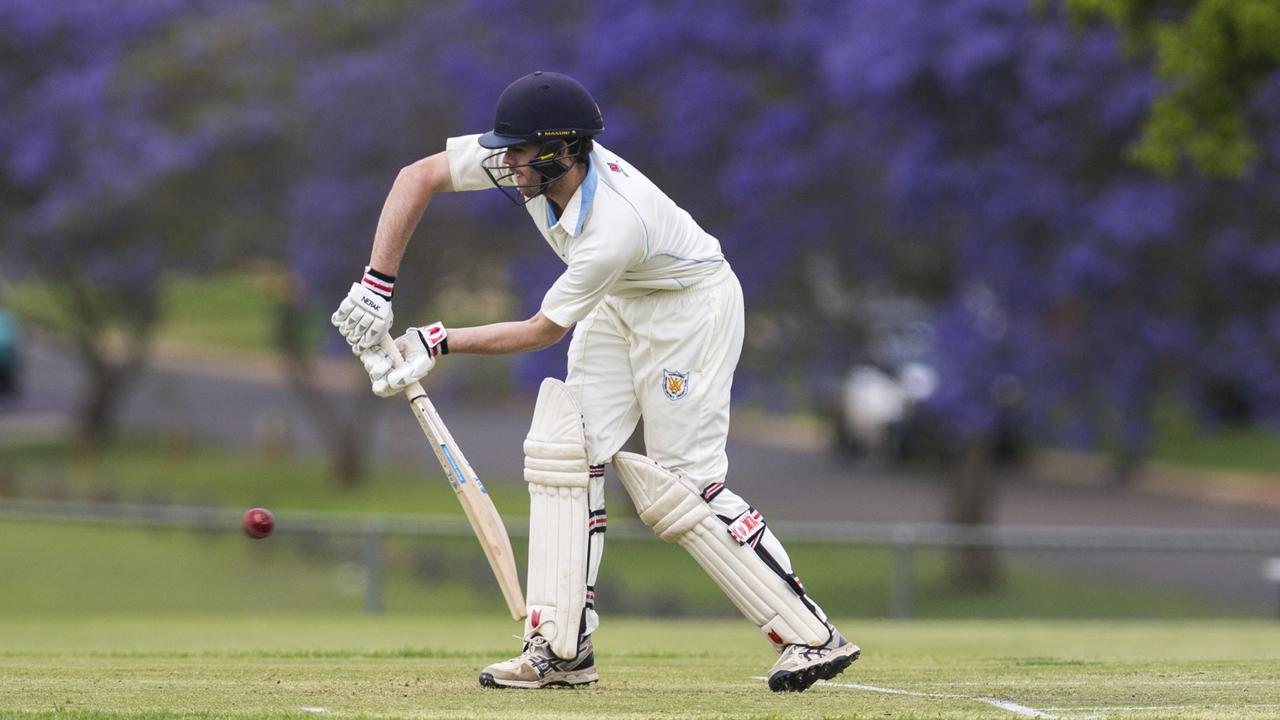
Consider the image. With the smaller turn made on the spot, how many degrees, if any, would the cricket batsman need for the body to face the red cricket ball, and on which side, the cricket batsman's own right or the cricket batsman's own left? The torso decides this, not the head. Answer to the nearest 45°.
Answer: approximately 45° to the cricket batsman's own right

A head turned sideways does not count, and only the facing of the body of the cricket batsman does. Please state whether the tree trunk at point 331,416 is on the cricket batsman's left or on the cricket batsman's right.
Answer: on the cricket batsman's right

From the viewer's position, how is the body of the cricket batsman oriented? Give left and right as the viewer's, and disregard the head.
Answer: facing to the left of the viewer

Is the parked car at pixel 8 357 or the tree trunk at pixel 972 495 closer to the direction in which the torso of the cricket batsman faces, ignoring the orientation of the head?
the parked car

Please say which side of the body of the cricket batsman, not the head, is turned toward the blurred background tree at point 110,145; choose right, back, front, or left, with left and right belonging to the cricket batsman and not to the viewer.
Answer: right

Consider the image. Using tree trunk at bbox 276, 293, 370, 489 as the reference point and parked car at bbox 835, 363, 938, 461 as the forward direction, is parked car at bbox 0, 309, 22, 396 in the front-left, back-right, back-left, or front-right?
back-left
